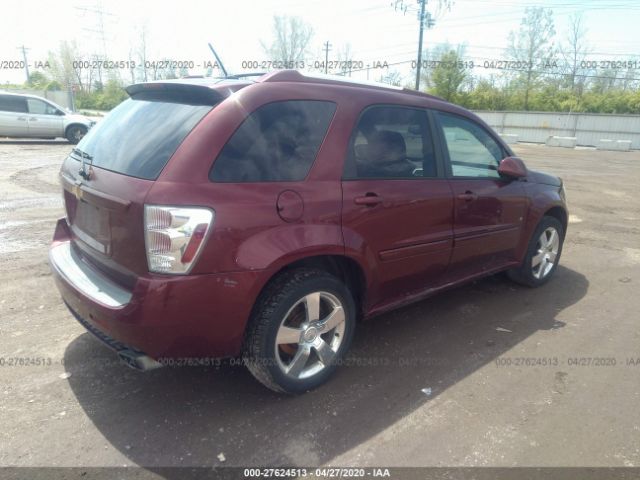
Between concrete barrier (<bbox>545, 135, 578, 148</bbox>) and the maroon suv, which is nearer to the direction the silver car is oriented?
the concrete barrier

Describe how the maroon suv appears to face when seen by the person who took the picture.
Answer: facing away from the viewer and to the right of the viewer

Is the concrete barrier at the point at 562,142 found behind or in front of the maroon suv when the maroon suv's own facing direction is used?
in front

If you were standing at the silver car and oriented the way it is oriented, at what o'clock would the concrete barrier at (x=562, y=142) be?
The concrete barrier is roughly at 12 o'clock from the silver car.

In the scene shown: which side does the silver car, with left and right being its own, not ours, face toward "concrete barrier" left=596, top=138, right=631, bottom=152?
front

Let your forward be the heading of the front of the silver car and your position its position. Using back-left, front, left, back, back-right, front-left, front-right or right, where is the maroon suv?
right

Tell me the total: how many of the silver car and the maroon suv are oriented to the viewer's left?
0

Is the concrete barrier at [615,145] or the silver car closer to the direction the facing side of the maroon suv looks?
the concrete barrier

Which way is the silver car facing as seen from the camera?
to the viewer's right

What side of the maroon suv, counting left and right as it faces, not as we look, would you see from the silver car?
left

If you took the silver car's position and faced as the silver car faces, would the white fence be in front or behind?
in front

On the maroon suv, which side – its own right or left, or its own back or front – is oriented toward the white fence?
front
